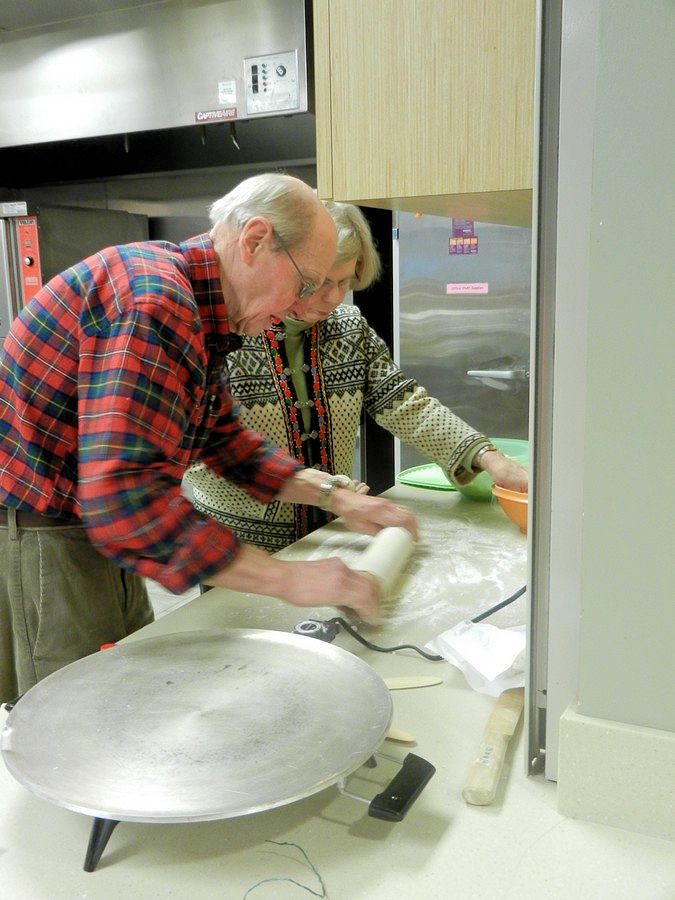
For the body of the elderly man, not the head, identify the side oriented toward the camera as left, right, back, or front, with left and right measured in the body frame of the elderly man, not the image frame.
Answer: right

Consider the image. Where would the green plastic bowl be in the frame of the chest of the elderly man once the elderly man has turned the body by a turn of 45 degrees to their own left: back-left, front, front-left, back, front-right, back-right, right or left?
front

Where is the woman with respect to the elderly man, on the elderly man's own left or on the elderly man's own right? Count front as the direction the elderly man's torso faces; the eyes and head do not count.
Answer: on the elderly man's own left

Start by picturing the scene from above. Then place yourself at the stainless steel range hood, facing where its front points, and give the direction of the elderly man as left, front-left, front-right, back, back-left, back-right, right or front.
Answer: front-left

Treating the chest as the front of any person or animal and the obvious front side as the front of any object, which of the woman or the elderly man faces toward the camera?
the woman

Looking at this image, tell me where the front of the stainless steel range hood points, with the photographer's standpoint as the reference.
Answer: facing the viewer and to the left of the viewer

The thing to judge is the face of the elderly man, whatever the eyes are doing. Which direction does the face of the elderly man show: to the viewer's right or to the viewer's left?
to the viewer's right

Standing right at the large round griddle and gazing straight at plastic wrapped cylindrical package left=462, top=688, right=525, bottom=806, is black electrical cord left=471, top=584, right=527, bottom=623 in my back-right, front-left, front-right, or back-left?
front-left

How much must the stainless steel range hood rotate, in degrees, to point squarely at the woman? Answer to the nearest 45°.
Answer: approximately 45° to its left

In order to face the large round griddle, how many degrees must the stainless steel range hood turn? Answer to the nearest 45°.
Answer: approximately 45° to its left
